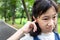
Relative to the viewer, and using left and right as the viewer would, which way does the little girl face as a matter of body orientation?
facing the viewer and to the right of the viewer
